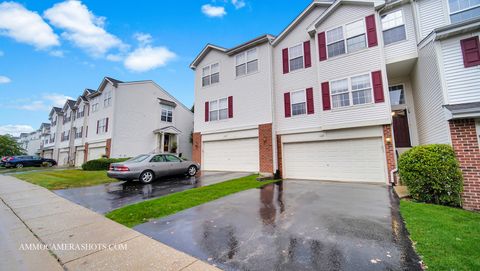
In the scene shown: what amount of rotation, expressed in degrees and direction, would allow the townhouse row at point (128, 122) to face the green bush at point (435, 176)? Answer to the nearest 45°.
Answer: approximately 45° to its left

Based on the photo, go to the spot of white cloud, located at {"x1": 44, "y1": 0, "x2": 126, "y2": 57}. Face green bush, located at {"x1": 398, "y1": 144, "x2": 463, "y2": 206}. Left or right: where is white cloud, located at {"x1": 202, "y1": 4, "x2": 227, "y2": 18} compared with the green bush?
left

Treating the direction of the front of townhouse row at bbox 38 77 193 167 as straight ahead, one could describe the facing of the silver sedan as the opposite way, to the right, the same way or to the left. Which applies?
the opposite way
